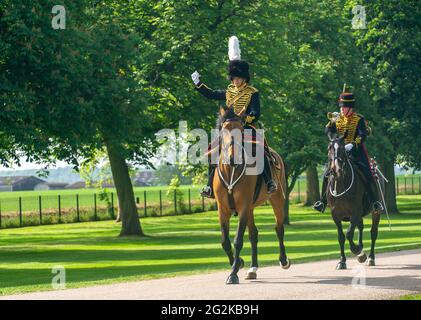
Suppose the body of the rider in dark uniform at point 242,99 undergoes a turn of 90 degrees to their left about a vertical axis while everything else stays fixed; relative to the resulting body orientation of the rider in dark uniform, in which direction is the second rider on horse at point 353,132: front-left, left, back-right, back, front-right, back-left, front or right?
front-left

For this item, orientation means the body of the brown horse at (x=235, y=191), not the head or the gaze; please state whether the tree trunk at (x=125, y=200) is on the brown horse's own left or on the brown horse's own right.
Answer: on the brown horse's own right

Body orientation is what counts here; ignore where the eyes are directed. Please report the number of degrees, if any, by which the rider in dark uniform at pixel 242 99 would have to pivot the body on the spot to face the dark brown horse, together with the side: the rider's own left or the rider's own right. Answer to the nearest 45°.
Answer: approximately 135° to the rider's own left

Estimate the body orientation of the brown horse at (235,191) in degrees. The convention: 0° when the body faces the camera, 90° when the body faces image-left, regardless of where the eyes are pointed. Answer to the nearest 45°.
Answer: approximately 45°

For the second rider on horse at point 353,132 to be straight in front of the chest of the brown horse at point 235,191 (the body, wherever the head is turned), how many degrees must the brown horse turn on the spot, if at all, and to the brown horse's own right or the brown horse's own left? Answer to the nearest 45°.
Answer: approximately 180°

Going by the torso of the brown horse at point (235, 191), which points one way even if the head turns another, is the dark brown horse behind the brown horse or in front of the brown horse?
behind

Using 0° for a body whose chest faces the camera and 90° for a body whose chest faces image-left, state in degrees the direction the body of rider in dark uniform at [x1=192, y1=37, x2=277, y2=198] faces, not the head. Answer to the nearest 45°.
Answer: approximately 0°
